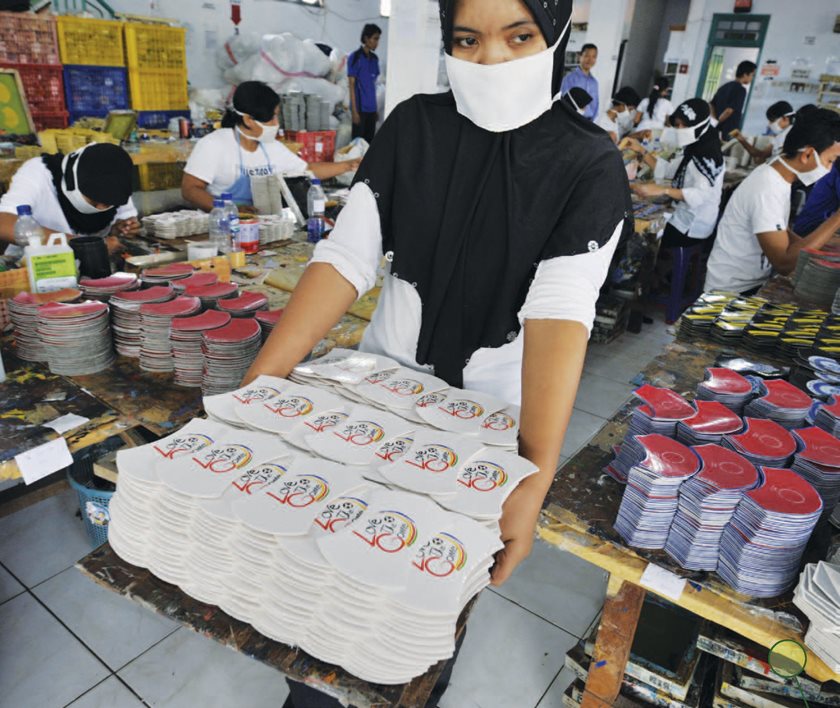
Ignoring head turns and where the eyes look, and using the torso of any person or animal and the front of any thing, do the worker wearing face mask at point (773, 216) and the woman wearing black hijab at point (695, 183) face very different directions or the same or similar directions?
very different directions

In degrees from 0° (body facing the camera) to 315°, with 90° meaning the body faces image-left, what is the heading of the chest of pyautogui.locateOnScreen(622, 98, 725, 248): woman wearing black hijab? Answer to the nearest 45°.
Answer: approximately 90°

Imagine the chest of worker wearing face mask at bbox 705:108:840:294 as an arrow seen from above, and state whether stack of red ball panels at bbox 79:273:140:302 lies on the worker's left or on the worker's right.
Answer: on the worker's right

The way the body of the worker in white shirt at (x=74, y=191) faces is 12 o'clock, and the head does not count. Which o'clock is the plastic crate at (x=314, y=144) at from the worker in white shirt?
The plastic crate is roughly at 9 o'clock from the worker in white shirt.

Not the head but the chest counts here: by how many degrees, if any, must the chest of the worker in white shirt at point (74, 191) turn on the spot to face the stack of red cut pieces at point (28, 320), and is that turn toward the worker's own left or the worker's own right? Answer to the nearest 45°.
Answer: approximately 45° to the worker's own right
